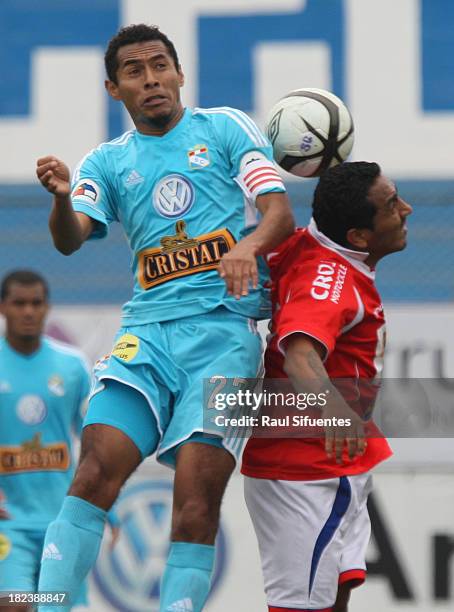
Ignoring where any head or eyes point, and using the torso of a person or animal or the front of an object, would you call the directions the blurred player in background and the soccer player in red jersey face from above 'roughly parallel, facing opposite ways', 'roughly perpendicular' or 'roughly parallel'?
roughly perpendicular

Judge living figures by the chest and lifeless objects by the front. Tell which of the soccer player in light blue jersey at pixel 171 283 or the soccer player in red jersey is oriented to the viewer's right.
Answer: the soccer player in red jersey

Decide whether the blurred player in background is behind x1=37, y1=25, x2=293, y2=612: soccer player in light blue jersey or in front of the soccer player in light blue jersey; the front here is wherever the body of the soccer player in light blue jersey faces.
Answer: behind

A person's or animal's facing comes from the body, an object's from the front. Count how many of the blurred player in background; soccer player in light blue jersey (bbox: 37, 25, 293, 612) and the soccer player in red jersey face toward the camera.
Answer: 2

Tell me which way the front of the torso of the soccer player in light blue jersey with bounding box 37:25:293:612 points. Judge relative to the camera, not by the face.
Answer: toward the camera

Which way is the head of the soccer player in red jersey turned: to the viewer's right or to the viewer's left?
to the viewer's right

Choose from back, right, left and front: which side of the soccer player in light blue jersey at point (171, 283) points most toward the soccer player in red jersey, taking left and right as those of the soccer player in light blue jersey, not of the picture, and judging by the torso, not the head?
left

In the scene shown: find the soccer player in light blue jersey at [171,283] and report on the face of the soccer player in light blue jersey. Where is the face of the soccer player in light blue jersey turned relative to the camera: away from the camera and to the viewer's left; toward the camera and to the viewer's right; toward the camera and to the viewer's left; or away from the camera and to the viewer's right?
toward the camera and to the viewer's right

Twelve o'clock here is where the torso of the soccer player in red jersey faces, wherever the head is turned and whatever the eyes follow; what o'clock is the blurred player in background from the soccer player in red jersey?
The blurred player in background is roughly at 8 o'clock from the soccer player in red jersey.

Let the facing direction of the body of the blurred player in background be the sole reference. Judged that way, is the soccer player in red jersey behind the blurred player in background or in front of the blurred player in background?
in front

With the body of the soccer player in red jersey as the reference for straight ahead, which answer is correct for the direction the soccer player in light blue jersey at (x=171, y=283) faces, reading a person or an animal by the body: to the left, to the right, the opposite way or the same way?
to the right

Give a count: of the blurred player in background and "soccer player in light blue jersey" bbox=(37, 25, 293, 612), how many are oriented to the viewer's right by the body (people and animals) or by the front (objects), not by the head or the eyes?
0

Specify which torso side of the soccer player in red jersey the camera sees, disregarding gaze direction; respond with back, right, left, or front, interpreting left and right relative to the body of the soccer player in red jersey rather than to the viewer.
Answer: right

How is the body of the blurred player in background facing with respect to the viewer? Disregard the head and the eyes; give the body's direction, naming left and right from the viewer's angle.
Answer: facing the viewer
